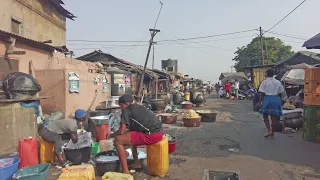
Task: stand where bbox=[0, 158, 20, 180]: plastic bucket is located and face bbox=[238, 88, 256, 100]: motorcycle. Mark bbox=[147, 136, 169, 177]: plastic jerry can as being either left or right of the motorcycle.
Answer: right

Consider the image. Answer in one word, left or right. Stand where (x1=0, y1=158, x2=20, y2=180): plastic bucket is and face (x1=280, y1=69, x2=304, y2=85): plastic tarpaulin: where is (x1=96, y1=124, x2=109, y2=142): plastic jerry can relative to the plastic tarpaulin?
left

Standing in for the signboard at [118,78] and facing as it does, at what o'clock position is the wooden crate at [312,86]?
The wooden crate is roughly at 11 o'clock from the signboard.

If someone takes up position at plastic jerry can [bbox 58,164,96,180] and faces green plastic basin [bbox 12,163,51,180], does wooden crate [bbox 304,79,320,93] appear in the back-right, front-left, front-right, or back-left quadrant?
back-right

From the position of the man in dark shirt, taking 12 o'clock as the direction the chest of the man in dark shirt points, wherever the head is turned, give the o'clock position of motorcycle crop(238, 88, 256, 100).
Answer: The motorcycle is roughly at 4 o'clock from the man in dark shirt.

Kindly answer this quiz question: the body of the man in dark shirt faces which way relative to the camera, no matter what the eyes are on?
to the viewer's left
